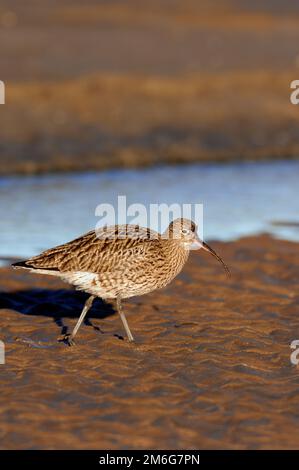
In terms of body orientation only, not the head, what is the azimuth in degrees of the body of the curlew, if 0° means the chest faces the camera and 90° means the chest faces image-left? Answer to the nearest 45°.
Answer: approximately 270°
